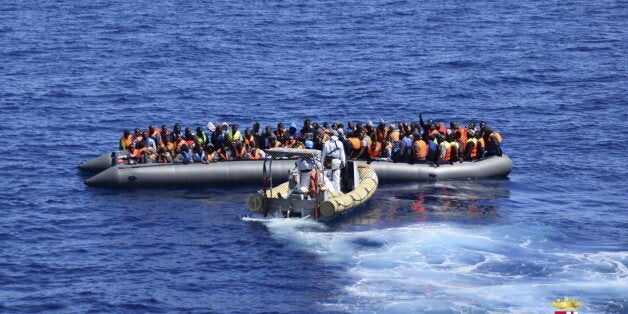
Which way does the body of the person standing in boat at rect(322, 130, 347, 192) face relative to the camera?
away from the camera
